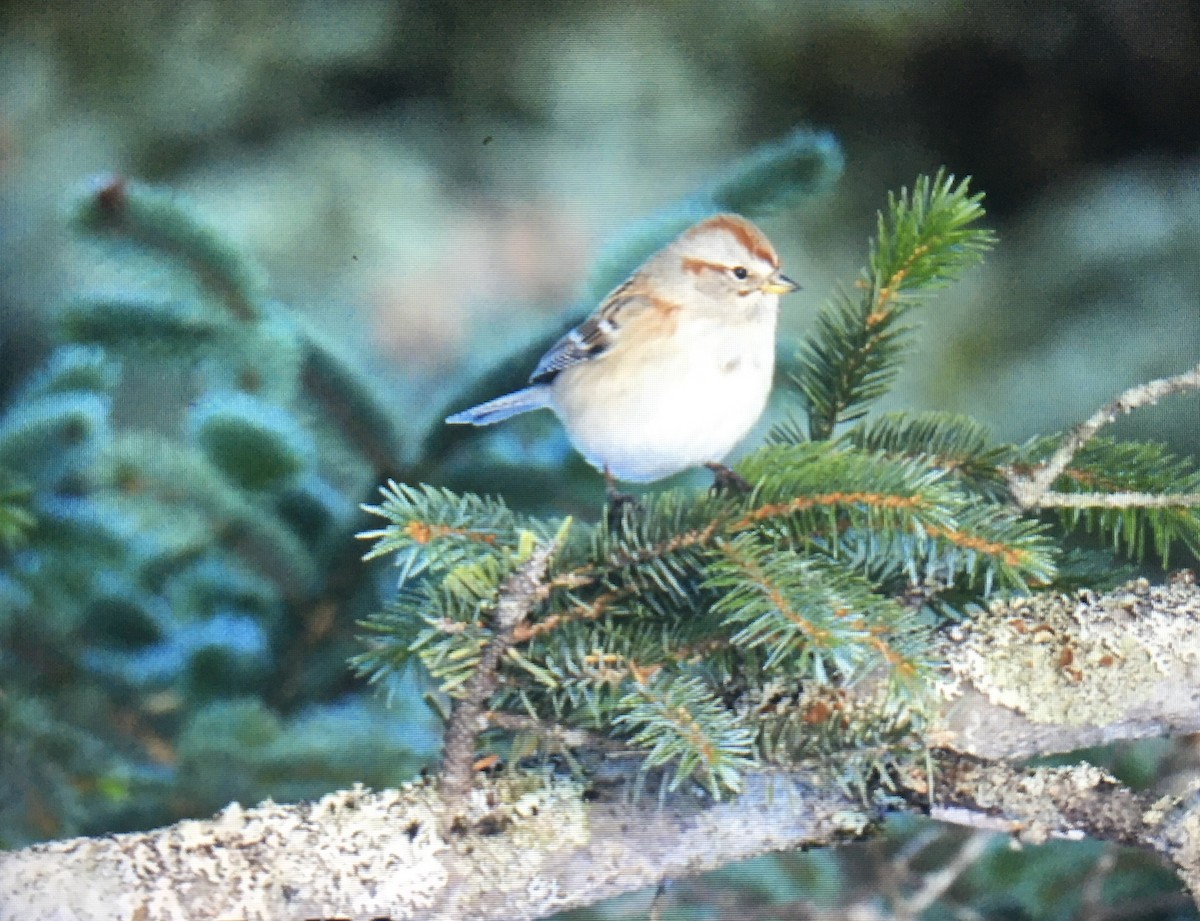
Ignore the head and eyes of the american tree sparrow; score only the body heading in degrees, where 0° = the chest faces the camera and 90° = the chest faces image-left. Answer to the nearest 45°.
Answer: approximately 315°
